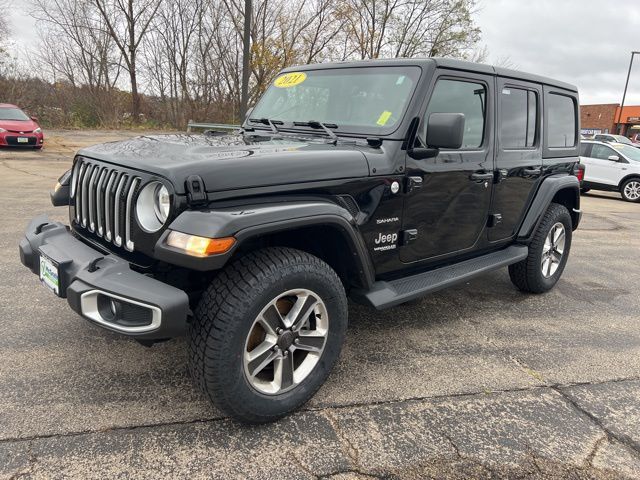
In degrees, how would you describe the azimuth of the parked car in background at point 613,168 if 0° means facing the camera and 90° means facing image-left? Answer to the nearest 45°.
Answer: approximately 315°

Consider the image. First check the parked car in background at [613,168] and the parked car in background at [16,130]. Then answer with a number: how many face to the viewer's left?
0

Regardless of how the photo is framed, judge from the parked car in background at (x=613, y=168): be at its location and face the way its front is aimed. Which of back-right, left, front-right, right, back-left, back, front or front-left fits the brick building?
back-left

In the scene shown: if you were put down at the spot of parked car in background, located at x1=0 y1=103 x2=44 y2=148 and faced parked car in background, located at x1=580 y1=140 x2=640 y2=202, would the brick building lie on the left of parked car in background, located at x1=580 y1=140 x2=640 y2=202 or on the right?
left

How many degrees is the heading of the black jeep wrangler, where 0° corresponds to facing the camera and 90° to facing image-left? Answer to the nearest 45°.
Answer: approximately 45°

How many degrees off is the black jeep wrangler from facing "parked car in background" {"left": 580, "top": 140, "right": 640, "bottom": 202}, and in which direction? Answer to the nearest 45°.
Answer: approximately 180°

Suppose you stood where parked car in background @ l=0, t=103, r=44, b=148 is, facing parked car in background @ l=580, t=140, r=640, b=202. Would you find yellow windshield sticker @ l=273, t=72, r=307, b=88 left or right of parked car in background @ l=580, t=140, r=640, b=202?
right

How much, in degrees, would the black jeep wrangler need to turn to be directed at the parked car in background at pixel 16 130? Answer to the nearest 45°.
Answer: approximately 90° to its right
